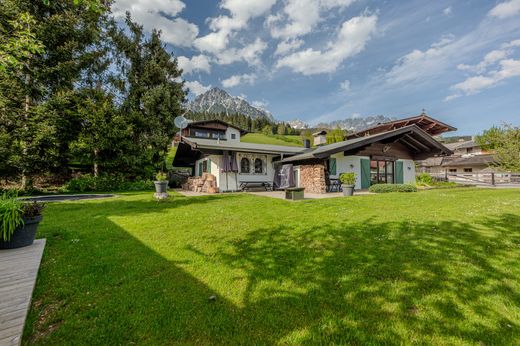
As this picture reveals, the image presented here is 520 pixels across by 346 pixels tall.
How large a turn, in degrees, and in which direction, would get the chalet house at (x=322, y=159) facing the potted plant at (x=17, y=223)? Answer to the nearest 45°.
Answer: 0° — it already faces it

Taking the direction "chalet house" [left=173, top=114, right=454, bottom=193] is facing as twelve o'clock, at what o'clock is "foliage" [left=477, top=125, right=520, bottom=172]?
The foliage is roughly at 9 o'clock from the chalet house.

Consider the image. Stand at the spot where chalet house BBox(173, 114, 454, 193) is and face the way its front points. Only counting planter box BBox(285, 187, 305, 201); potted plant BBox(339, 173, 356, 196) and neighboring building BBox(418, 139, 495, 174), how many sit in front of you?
2

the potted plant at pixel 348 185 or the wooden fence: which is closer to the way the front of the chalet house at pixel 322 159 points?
the potted plant

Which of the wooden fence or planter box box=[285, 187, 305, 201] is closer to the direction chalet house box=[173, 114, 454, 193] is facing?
the planter box

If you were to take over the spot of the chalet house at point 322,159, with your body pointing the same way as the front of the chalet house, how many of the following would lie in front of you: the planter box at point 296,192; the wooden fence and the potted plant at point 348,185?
2

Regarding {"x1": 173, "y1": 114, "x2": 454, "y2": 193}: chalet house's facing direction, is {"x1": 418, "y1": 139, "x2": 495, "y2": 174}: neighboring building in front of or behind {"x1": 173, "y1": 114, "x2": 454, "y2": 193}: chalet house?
behind

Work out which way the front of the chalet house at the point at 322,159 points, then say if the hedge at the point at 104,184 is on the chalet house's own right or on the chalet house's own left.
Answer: on the chalet house's own right

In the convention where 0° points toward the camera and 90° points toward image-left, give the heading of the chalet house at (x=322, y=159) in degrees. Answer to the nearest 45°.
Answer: approximately 0°

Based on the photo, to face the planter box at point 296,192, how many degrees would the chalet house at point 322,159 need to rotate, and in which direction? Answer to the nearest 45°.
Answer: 0° — it already faces it

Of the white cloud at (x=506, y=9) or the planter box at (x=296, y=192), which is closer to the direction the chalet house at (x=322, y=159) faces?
the planter box
